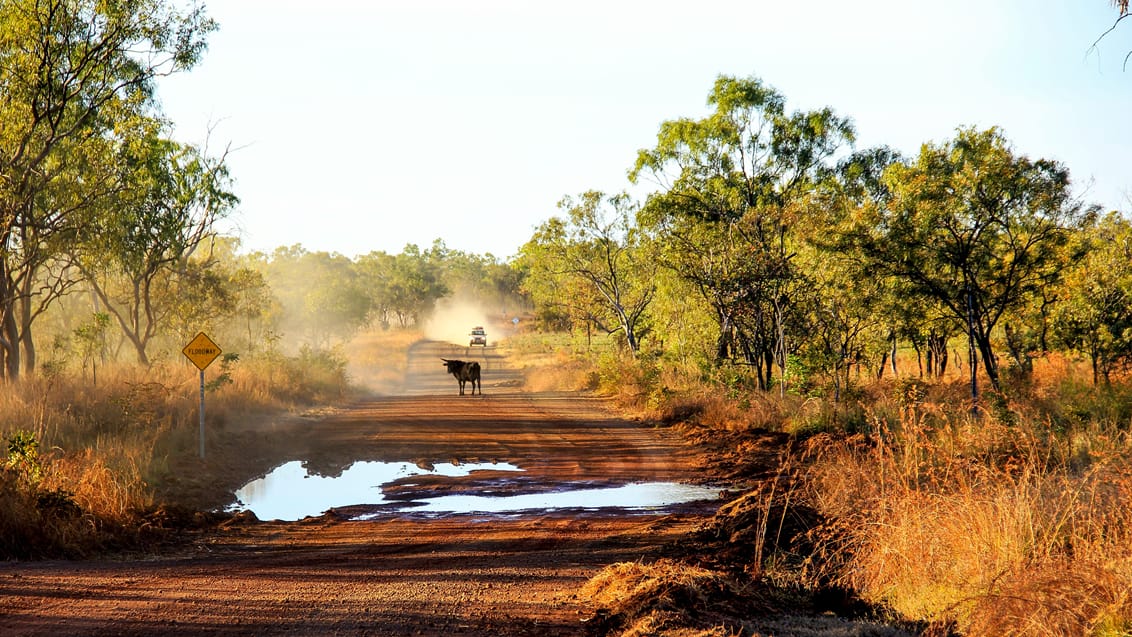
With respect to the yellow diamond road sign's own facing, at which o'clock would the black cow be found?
The black cow is roughly at 7 o'clock from the yellow diamond road sign.

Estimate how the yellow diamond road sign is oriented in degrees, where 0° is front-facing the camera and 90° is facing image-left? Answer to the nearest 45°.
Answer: approximately 0°

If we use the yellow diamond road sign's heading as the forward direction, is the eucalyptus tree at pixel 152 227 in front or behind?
behind

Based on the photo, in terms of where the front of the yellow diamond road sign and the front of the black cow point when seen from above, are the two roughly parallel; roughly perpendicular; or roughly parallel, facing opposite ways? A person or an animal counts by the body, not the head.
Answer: roughly perpendicular

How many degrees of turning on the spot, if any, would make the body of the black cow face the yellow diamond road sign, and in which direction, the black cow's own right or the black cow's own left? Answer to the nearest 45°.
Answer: approximately 90° to the black cow's own left

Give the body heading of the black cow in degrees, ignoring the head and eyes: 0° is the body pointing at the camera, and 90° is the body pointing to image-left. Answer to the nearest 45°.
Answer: approximately 90°

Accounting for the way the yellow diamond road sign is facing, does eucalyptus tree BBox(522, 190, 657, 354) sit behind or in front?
behind

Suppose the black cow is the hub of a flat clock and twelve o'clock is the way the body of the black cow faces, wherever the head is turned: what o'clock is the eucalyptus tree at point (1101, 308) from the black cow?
The eucalyptus tree is roughly at 7 o'clock from the black cow.

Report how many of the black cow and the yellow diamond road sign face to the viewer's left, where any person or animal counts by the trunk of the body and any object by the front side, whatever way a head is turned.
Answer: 1
